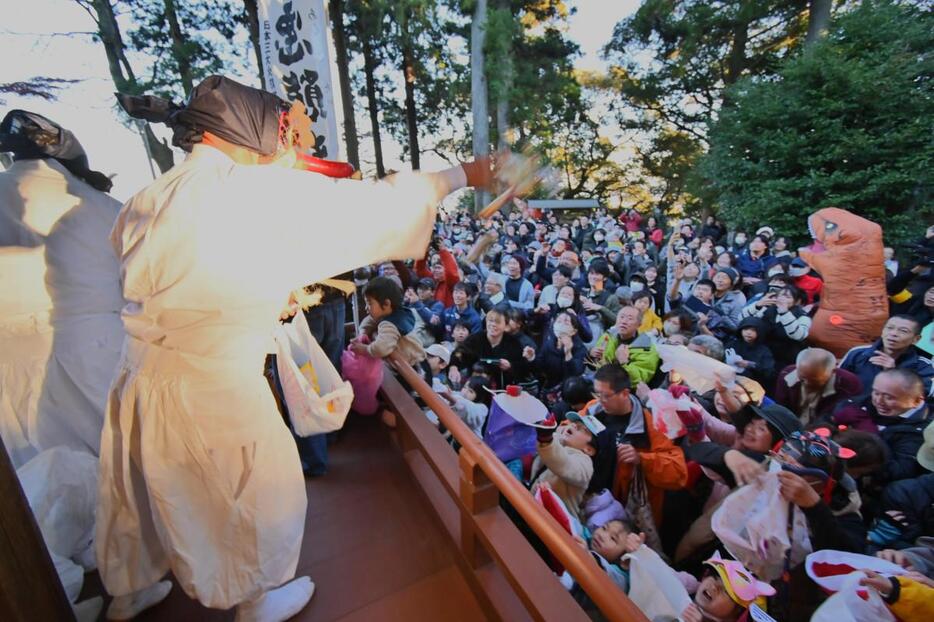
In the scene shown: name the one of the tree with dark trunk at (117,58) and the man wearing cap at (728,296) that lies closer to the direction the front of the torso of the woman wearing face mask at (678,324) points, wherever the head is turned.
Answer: the tree with dark trunk

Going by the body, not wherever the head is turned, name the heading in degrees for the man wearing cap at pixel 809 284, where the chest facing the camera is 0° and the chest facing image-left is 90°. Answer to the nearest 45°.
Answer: approximately 45°

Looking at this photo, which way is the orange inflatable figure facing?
to the viewer's left

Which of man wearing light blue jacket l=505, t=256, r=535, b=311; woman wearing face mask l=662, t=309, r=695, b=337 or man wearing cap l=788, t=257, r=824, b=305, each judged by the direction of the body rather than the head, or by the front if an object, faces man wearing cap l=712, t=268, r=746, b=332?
man wearing cap l=788, t=257, r=824, b=305

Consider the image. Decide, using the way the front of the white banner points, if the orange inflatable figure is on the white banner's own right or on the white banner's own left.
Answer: on the white banner's own left

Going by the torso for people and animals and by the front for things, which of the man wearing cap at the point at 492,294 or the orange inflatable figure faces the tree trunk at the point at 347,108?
the orange inflatable figure

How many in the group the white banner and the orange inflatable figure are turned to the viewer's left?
1

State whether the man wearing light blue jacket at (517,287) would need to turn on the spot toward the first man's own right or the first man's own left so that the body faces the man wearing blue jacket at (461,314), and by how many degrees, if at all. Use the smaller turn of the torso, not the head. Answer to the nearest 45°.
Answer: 0° — they already face them

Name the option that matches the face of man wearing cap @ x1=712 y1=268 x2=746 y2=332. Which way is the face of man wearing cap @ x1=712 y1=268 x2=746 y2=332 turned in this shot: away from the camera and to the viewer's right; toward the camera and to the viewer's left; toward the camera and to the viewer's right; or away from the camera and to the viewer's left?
toward the camera and to the viewer's left

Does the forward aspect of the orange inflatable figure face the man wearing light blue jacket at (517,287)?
yes

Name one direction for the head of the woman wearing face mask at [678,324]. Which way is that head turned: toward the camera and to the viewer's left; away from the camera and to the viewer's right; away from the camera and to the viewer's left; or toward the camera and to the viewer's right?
toward the camera and to the viewer's left

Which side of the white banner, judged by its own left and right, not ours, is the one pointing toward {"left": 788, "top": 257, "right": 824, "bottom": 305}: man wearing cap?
left

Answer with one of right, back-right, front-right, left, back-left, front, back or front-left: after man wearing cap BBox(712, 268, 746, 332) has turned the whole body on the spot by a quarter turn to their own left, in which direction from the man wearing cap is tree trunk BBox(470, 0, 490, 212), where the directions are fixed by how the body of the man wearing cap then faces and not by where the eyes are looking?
back

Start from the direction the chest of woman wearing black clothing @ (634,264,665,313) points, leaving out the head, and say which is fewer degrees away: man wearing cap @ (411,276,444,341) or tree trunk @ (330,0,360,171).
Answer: the man wearing cap

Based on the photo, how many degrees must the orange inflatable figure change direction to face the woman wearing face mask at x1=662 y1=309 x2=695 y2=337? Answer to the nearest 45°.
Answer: approximately 45° to its left

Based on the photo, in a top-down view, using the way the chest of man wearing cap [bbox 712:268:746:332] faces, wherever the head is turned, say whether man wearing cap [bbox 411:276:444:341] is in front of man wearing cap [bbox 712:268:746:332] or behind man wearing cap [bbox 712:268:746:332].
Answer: in front
